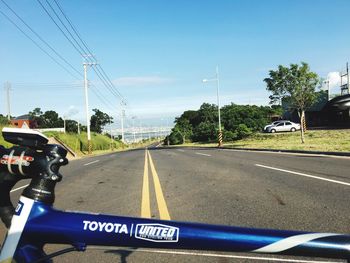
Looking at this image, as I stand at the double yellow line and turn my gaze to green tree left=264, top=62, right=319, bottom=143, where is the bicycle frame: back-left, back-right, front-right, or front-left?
back-right

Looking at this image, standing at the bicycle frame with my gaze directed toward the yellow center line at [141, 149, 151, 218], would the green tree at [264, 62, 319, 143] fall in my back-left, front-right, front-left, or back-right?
front-right

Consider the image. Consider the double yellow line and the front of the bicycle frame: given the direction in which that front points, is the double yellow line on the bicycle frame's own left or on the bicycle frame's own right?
on the bicycle frame's own right

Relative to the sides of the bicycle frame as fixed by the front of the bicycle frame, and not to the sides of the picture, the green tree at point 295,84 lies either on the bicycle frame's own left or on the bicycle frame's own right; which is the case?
on the bicycle frame's own right

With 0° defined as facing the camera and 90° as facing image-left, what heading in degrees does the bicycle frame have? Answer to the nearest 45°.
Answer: approximately 90°

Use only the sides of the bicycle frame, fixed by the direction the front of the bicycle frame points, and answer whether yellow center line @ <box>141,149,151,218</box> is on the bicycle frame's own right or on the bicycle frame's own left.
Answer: on the bicycle frame's own right

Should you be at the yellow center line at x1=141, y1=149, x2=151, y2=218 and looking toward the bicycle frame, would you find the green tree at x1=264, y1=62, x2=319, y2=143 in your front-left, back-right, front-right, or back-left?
back-left
